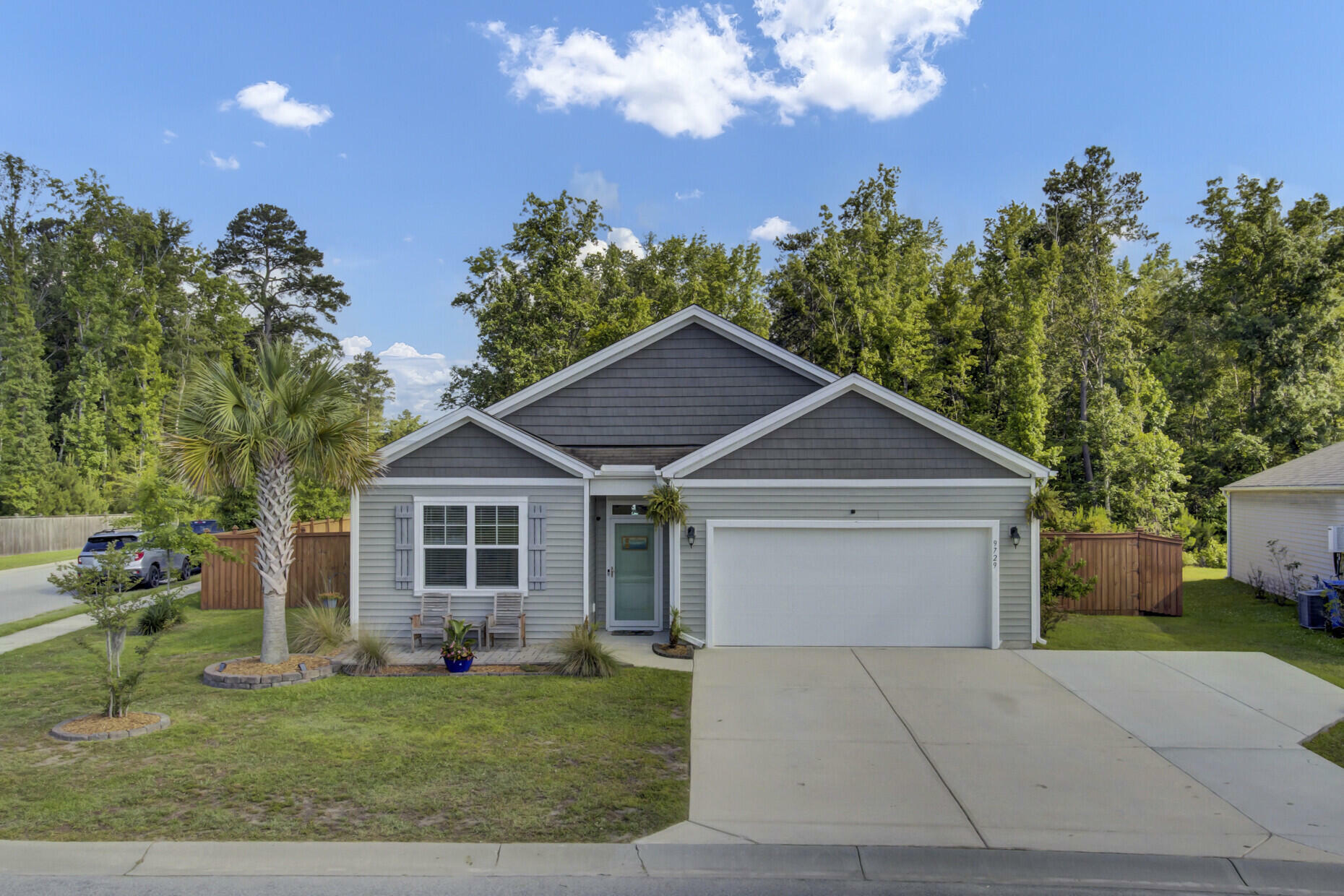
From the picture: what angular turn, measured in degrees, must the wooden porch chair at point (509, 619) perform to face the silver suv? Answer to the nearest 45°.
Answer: approximately 135° to its right

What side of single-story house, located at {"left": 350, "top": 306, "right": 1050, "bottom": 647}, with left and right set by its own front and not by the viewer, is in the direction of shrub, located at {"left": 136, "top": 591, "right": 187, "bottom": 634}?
right

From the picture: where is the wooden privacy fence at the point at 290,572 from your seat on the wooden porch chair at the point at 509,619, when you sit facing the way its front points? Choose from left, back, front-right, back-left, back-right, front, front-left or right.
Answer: back-right

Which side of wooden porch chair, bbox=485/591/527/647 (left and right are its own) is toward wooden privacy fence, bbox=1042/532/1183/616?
left

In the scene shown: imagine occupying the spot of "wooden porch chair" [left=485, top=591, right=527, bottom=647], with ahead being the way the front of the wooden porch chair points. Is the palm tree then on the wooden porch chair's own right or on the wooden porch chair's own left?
on the wooden porch chair's own right

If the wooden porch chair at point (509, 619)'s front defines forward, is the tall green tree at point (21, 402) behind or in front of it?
behind

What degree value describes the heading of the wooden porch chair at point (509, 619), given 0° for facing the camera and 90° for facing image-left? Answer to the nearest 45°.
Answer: approximately 0°

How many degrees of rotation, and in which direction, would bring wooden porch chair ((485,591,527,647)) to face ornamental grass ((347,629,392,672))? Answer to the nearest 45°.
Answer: approximately 45° to its right

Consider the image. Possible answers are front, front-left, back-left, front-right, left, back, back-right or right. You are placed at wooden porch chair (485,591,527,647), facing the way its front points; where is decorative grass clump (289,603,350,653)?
right

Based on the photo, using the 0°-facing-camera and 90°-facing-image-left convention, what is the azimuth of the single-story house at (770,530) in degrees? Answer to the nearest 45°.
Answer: approximately 0°
